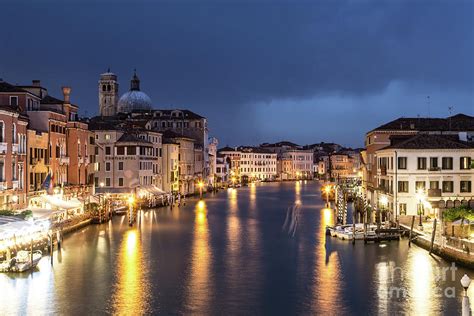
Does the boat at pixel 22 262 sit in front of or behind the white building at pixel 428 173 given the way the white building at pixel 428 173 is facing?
in front

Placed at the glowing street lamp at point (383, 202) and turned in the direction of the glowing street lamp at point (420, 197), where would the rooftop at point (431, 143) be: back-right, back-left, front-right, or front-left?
front-left

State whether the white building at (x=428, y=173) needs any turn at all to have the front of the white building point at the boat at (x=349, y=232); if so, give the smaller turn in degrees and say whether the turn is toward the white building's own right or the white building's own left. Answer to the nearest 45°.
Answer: approximately 45° to the white building's own right
